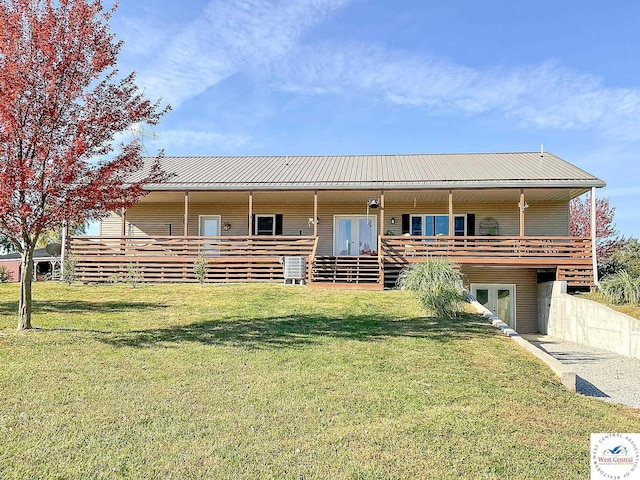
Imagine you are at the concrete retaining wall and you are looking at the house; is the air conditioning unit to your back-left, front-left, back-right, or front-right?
front-left

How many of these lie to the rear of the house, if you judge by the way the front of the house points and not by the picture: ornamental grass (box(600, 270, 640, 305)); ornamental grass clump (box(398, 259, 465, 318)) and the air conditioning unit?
0

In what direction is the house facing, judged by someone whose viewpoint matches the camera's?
facing the viewer

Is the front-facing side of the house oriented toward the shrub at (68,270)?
no

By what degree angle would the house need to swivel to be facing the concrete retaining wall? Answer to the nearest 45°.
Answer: approximately 45° to its left

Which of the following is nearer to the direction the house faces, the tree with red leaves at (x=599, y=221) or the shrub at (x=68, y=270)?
the shrub

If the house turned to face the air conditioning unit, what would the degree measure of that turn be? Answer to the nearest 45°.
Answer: approximately 45° to its right

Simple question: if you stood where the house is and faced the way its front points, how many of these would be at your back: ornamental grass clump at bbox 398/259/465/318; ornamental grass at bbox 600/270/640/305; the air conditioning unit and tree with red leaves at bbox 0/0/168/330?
0

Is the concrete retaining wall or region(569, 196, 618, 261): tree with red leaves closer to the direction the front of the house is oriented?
the concrete retaining wall

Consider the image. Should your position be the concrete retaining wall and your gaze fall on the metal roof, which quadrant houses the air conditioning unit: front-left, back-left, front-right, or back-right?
front-left

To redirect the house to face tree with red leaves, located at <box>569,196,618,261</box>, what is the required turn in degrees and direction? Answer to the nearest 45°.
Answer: approximately 135° to its left

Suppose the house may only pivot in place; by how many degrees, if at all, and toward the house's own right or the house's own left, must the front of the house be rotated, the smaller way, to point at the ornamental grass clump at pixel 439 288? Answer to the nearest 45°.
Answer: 0° — it already faces it

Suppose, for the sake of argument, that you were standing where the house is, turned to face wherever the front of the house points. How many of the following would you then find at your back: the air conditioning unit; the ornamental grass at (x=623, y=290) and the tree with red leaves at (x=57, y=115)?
0
